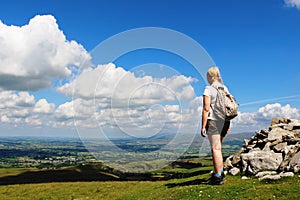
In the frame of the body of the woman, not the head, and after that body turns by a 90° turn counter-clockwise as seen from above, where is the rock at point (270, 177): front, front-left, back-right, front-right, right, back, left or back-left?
back

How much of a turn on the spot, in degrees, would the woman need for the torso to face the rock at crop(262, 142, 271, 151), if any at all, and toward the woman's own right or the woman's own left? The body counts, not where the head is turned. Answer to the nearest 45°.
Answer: approximately 90° to the woman's own right

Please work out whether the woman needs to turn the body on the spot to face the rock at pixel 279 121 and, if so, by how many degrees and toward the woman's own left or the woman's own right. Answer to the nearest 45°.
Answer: approximately 45° to the woman's own right

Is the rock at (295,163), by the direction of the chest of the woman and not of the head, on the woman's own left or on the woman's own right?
on the woman's own right

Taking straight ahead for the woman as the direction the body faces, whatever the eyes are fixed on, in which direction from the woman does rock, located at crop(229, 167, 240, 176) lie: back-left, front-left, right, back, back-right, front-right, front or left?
front-right

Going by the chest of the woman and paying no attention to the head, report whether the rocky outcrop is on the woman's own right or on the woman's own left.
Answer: on the woman's own right

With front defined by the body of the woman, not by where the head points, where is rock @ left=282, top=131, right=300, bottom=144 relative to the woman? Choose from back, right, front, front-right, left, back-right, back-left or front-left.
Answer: right

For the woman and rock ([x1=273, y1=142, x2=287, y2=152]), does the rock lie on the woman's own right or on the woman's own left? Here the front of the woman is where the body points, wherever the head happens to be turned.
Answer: on the woman's own right

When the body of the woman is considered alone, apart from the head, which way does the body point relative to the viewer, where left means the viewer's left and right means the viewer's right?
facing away from the viewer and to the left of the viewer
